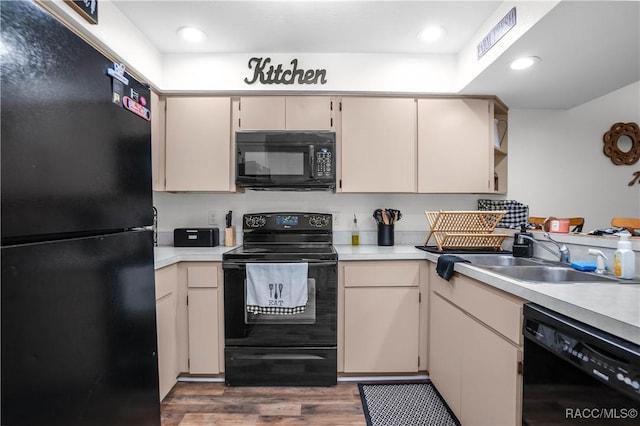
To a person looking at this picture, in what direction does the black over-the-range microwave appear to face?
facing the viewer

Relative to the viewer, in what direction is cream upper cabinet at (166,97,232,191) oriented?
toward the camera

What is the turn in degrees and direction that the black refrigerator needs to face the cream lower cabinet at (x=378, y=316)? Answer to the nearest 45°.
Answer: approximately 45° to its left

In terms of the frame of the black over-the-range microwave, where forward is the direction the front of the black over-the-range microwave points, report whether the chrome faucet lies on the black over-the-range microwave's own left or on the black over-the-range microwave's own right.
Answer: on the black over-the-range microwave's own left

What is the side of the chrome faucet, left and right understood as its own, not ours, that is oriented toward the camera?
left

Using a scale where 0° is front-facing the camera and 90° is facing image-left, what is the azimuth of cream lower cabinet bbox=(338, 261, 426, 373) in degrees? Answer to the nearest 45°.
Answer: approximately 0°

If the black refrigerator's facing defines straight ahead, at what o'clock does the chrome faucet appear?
The chrome faucet is roughly at 11 o'clock from the black refrigerator.

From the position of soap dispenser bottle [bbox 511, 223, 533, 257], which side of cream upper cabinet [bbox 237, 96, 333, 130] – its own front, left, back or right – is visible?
left

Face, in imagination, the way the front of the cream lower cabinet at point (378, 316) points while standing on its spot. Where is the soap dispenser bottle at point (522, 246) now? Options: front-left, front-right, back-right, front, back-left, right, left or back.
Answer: left

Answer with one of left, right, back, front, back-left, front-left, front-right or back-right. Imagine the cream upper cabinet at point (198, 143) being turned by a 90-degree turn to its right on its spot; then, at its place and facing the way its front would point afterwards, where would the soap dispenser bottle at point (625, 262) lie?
back-left

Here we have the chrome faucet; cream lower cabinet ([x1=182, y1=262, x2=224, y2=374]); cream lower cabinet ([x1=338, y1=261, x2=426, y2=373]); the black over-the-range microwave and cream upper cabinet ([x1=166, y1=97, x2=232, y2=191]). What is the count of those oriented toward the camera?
4

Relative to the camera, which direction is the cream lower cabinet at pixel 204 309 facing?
toward the camera

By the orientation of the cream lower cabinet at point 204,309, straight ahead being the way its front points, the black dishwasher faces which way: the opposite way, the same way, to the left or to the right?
to the right
